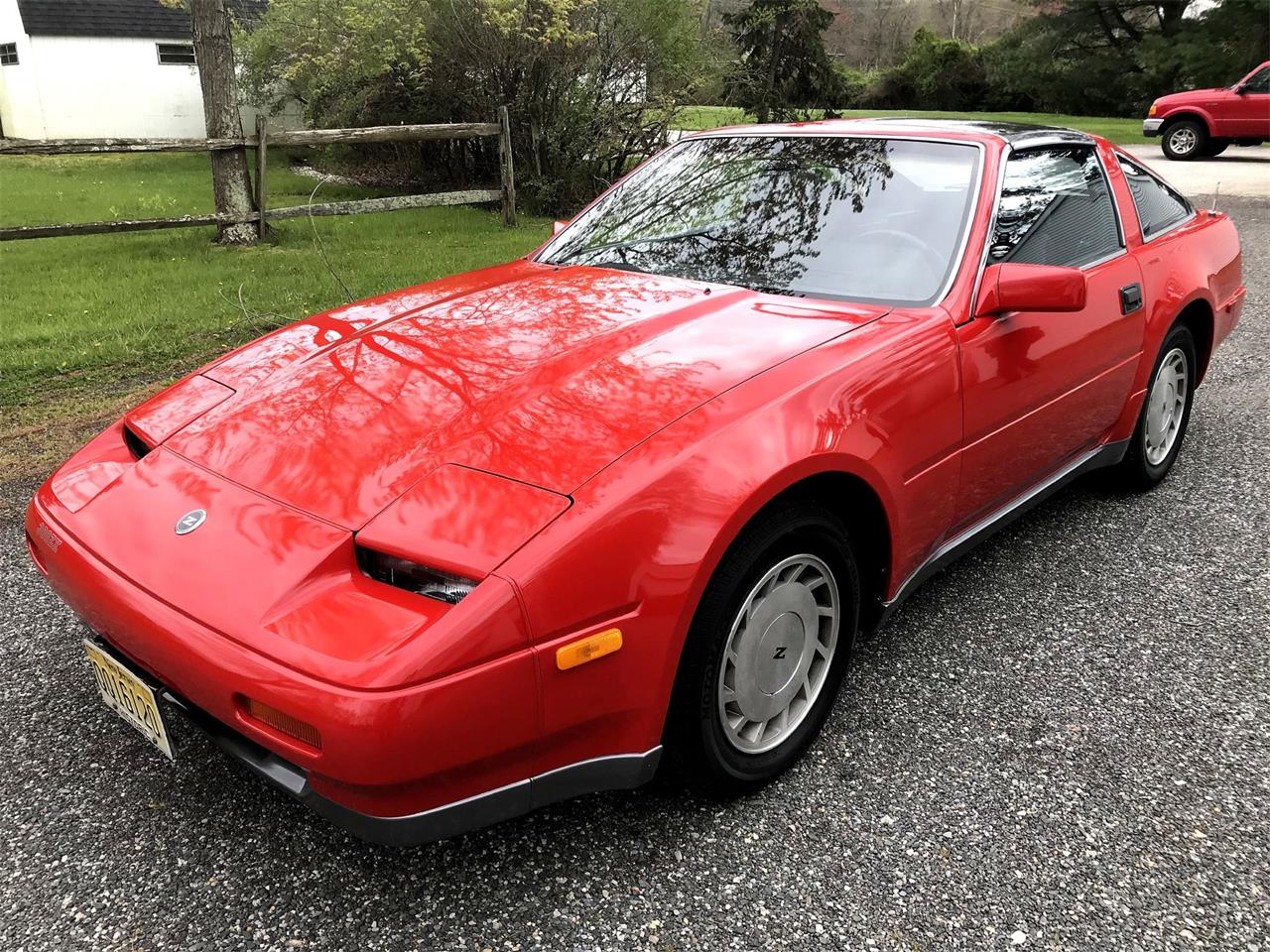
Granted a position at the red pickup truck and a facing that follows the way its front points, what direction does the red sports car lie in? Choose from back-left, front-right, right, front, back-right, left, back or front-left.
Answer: left

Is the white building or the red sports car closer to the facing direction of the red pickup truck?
the white building

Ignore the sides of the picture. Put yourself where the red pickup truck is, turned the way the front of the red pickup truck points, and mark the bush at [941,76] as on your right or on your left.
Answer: on your right

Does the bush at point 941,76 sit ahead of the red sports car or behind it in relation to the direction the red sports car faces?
behind

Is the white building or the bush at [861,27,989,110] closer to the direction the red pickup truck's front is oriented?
the white building

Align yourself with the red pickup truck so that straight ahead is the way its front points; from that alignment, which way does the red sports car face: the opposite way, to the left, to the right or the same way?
to the left

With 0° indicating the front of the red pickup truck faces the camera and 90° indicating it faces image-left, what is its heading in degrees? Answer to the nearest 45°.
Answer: approximately 90°

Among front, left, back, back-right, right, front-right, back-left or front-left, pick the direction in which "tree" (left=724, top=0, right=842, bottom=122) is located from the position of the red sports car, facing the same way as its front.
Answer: back-right
